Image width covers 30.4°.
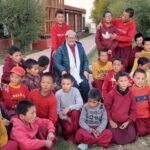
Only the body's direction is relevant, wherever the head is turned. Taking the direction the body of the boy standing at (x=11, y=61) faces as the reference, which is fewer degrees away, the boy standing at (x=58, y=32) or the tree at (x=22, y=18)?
the boy standing

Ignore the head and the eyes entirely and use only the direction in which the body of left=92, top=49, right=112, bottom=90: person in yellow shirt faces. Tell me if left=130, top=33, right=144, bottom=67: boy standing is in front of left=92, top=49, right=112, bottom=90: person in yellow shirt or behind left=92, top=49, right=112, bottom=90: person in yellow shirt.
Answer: behind

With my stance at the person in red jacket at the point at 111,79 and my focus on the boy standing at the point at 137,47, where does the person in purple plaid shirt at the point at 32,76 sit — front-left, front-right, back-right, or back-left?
back-left

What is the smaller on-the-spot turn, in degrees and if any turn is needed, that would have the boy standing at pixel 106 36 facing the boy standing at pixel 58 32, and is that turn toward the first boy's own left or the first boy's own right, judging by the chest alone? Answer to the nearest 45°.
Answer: approximately 45° to the first boy's own right

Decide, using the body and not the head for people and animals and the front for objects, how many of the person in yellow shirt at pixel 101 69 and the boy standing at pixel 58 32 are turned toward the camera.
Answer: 2

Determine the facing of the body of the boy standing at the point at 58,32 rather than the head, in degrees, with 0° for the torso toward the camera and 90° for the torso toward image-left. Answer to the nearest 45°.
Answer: approximately 0°

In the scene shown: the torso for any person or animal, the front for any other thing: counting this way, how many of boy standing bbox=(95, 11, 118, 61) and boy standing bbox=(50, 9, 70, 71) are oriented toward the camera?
2

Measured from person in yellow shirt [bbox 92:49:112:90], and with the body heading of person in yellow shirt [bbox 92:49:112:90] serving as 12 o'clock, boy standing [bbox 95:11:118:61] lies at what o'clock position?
boy standing [bbox 95:11:118:61] is roughly at 6 o'clock from person in yellow shirt [bbox 92:49:112:90].

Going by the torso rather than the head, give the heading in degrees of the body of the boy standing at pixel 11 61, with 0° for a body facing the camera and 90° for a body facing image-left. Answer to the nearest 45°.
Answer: approximately 315°
